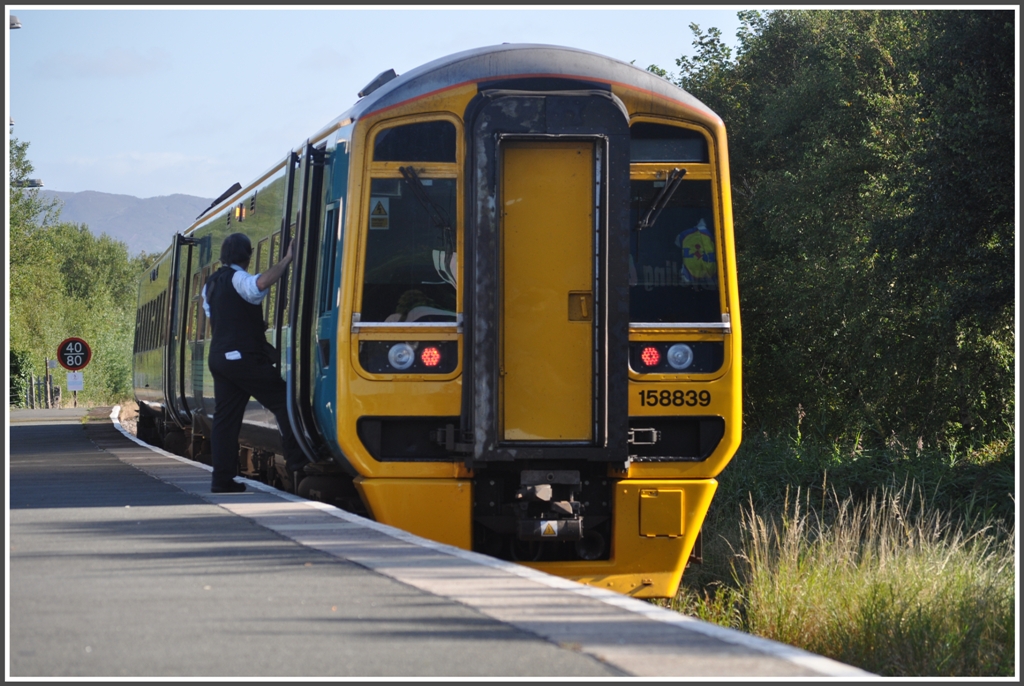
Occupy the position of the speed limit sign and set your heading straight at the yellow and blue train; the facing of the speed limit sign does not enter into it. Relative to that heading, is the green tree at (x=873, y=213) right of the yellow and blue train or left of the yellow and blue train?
left

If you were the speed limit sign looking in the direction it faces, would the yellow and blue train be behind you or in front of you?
in front

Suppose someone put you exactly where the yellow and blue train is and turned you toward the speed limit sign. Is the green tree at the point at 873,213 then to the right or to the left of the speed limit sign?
right

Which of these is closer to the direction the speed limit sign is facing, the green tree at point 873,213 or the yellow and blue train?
the yellow and blue train

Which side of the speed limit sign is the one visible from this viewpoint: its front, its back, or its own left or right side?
front

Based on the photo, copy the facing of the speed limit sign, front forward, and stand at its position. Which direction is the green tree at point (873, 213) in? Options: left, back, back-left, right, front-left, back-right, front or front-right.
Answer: front-left
